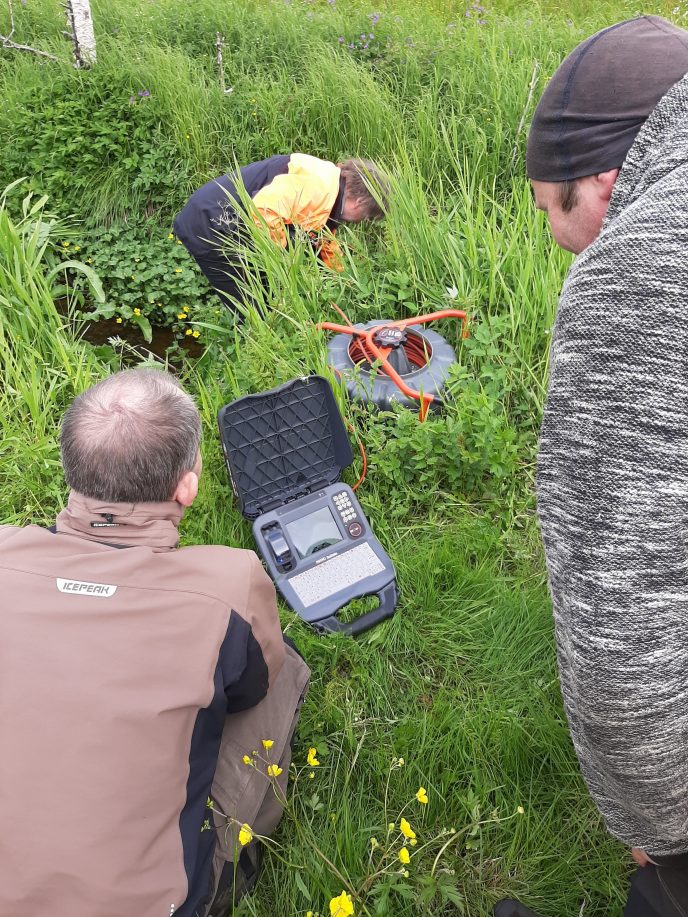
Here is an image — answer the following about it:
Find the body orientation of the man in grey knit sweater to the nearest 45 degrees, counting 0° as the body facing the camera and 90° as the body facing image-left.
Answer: approximately 90°

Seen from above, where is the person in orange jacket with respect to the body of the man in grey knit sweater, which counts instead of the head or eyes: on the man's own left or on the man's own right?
on the man's own right

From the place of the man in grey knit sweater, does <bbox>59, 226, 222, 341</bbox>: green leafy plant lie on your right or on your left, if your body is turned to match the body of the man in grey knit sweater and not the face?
on your right

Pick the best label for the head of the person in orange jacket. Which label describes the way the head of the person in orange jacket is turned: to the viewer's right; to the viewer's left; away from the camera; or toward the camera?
to the viewer's right

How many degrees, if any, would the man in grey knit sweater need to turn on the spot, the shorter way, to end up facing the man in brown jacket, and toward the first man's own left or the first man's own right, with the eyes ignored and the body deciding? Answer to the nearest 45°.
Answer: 0° — they already face them

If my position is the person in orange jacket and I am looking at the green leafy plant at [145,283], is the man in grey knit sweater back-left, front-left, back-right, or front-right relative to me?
back-left

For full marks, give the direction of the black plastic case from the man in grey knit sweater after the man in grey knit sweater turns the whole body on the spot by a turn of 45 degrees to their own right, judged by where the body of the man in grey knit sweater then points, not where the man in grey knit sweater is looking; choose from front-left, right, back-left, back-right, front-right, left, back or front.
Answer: front

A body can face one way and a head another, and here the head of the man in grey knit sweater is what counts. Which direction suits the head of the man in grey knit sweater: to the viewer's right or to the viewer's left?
to the viewer's left
